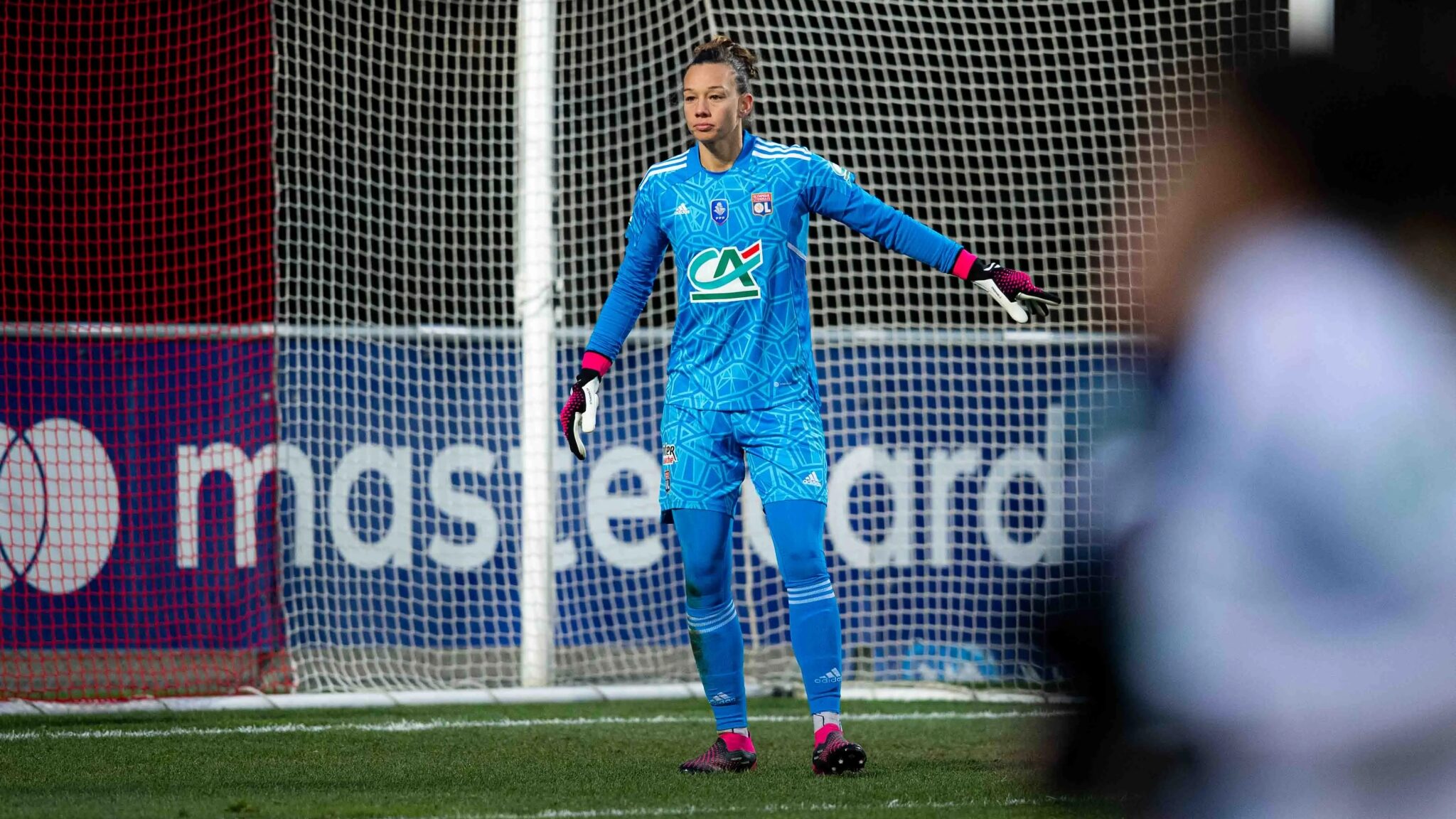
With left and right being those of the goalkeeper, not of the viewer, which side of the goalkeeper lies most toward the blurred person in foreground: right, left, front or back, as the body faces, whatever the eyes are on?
front

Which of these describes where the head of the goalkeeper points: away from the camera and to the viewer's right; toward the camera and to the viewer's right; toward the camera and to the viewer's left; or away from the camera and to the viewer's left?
toward the camera and to the viewer's left

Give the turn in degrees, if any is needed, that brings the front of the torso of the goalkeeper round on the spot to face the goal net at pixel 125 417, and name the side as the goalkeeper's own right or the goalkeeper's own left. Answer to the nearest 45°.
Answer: approximately 135° to the goalkeeper's own right

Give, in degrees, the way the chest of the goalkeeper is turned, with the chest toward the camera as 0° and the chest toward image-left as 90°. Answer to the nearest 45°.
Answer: approximately 0°

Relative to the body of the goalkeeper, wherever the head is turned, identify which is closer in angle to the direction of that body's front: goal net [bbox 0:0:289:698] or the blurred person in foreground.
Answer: the blurred person in foreground
